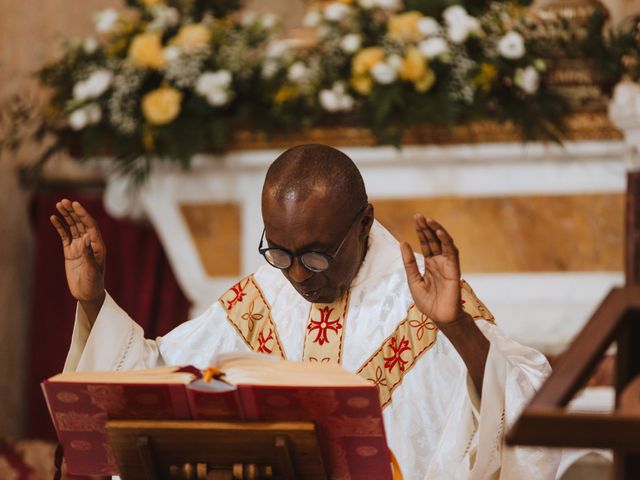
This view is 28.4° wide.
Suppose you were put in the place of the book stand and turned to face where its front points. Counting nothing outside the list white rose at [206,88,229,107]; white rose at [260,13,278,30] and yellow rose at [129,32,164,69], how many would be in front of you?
3

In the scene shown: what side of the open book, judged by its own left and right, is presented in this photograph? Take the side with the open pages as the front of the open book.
back

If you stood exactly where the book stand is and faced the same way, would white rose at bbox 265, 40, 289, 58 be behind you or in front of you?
in front

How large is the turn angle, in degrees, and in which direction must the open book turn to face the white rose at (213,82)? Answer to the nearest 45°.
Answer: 0° — it already faces it

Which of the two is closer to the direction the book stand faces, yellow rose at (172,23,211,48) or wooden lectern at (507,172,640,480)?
the yellow rose

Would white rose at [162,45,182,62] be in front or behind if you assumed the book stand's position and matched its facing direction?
in front

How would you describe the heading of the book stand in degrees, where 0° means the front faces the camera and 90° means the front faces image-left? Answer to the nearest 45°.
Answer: approximately 180°

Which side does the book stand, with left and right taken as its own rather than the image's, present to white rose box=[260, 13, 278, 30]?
front

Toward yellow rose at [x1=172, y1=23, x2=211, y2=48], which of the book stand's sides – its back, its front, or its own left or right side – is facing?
front

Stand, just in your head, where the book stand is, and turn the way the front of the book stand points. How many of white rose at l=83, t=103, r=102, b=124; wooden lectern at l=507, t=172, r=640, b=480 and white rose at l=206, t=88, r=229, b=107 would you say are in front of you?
2

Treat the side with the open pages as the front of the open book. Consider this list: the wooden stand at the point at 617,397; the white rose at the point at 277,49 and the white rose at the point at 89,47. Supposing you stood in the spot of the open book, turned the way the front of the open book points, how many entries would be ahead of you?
2
